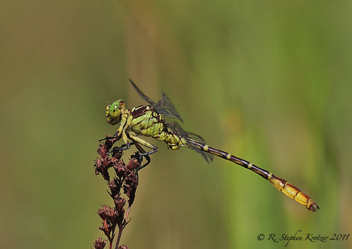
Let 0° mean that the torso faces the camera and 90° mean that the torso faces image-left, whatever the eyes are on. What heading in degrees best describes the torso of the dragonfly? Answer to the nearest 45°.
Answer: approximately 90°
